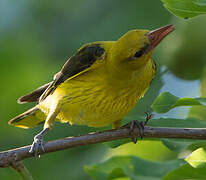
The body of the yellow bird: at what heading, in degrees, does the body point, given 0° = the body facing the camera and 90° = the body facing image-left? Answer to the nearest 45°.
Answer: approximately 315°

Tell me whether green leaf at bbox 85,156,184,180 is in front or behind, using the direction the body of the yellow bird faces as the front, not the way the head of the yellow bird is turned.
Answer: in front

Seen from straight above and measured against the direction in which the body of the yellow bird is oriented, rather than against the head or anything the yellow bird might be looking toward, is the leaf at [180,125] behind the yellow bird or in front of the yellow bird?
in front
